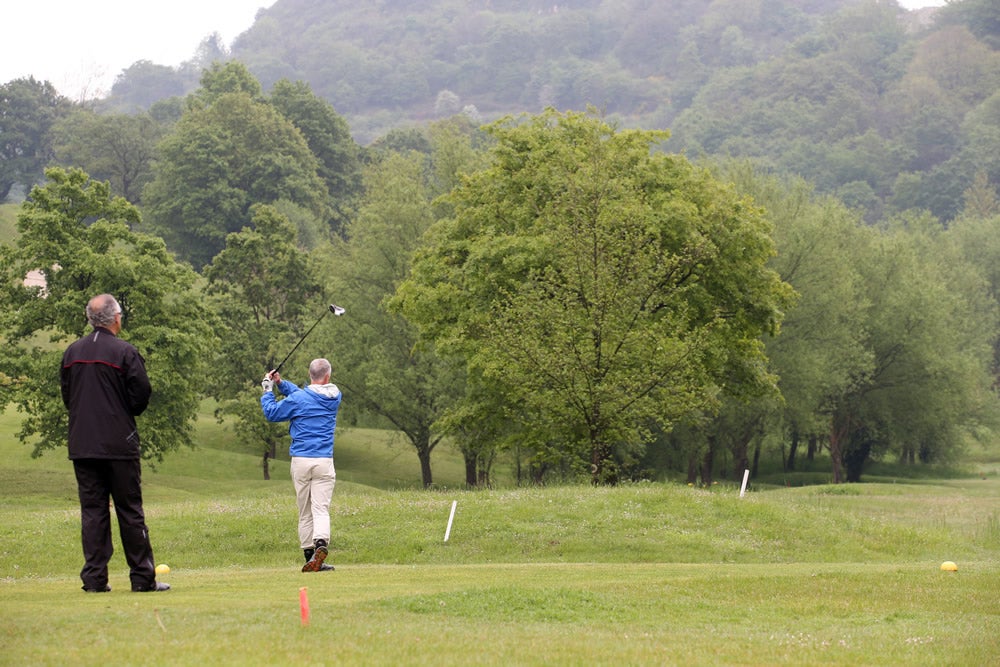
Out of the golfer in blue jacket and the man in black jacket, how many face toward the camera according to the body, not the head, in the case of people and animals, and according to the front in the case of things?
0

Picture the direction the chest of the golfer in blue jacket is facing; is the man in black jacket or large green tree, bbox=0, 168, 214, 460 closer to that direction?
the large green tree

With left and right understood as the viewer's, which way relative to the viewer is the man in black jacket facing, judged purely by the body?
facing away from the viewer and to the right of the viewer

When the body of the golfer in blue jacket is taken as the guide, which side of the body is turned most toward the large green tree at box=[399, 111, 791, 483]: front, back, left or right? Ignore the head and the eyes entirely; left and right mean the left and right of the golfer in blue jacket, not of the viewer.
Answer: front

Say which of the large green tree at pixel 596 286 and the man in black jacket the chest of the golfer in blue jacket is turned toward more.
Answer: the large green tree

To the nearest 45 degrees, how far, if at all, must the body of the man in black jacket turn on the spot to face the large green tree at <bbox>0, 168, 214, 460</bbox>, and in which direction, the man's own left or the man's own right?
approximately 45° to the man's own left

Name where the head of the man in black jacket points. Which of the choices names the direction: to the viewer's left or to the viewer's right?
to the viewer's right

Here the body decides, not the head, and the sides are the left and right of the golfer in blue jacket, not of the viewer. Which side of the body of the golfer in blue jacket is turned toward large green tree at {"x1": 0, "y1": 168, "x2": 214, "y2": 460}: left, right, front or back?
front

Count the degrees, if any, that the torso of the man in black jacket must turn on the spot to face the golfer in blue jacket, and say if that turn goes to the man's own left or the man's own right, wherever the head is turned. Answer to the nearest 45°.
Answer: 0° — they already face them

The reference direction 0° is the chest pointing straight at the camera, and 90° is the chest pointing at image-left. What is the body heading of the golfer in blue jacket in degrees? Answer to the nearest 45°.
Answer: approximately 180°
